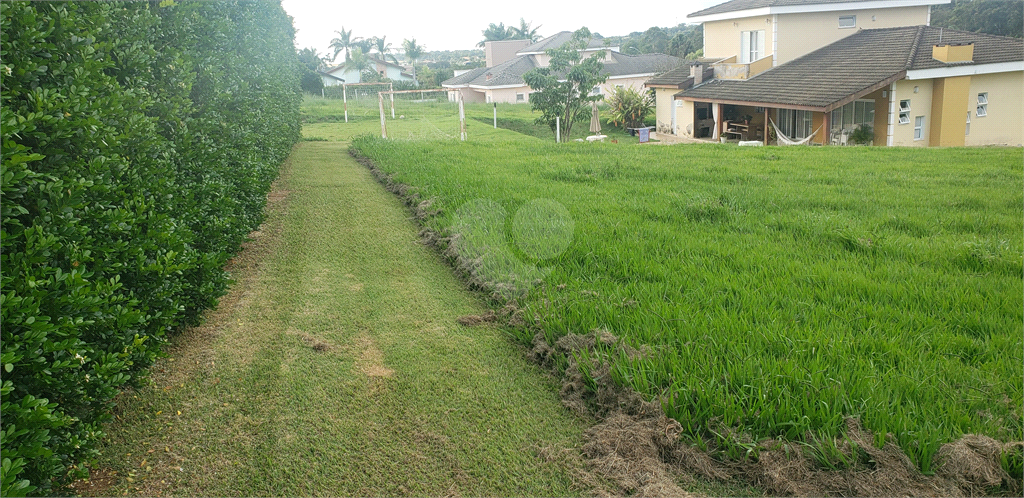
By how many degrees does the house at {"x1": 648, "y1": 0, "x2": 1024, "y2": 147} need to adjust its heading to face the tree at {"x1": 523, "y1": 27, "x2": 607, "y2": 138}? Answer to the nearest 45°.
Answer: approximately 45° to its right

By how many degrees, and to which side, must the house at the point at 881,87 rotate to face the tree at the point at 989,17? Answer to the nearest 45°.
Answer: approximately 135° to its right

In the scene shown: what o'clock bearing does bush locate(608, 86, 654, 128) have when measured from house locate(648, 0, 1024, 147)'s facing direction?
The bush is roughly at 3 o'clock from the house.

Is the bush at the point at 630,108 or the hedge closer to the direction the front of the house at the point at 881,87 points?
the hedge

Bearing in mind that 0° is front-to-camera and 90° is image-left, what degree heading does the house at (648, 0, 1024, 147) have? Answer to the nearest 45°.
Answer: approximately 45°

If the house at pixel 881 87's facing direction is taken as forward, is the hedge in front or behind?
in front
